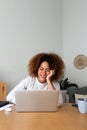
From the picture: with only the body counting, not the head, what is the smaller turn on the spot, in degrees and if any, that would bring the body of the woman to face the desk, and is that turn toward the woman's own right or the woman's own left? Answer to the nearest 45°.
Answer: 0° — they already face it

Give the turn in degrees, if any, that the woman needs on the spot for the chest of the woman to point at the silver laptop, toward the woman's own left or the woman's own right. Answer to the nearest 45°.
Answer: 0° — they already face it

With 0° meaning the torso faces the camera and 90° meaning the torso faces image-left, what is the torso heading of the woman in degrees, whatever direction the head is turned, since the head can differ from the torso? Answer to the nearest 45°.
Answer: approximately 0°

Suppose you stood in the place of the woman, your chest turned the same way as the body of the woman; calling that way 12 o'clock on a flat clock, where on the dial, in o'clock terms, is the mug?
The mug is roughly at 11 o'clock from the woman.

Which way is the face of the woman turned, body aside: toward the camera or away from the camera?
toward the camera
